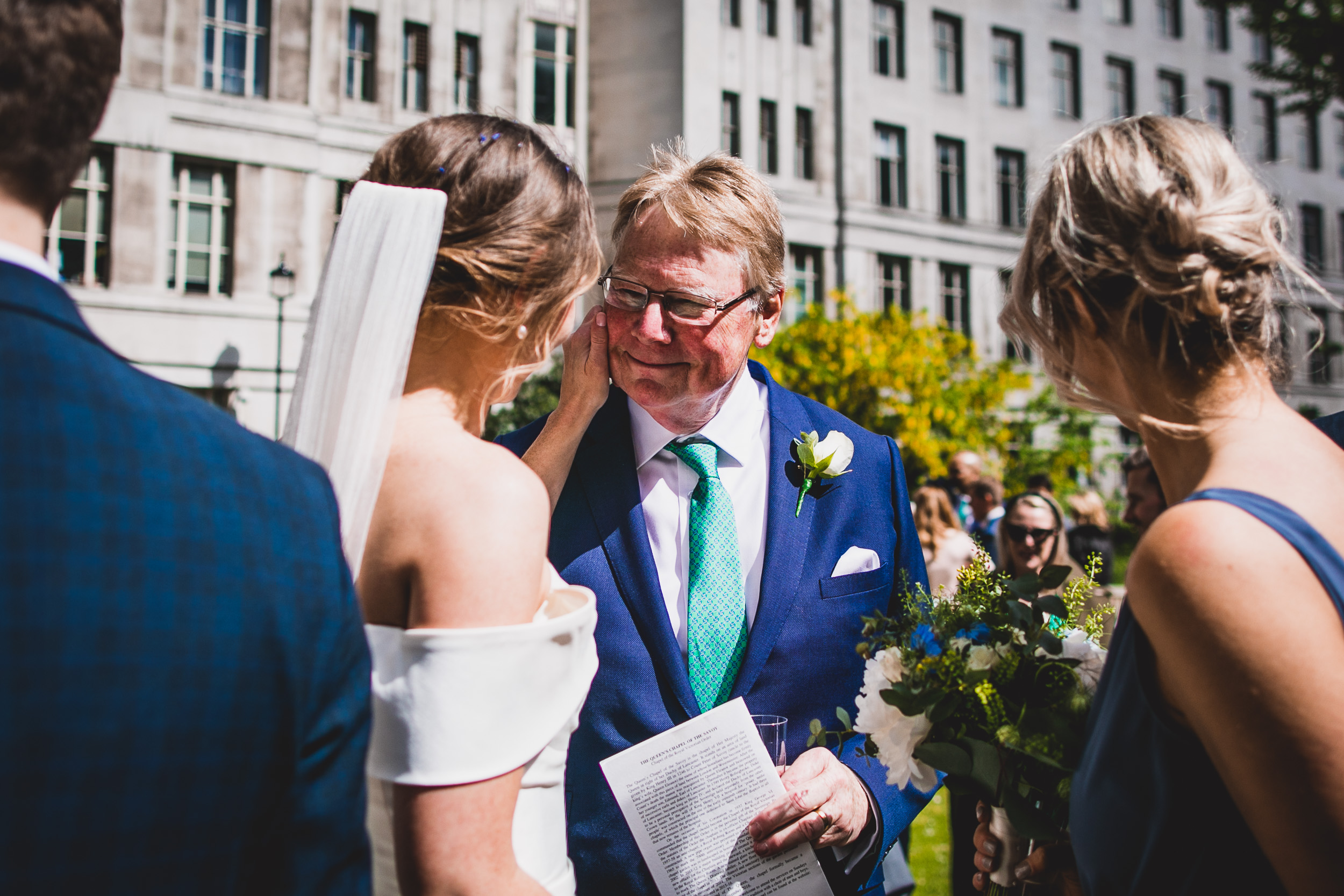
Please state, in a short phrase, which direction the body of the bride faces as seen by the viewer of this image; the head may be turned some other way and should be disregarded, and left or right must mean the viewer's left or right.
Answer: facing away from the viewer and to the right of the viewer

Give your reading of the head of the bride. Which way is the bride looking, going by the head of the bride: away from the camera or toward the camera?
away from the camera

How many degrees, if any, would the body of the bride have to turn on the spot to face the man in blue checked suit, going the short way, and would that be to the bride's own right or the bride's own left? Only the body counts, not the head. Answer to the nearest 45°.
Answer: approximately 180°

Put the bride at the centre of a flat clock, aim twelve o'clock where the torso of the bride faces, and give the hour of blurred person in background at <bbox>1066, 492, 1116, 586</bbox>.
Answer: The blurred person in background is roughly at 12 o'clock from the bride.
